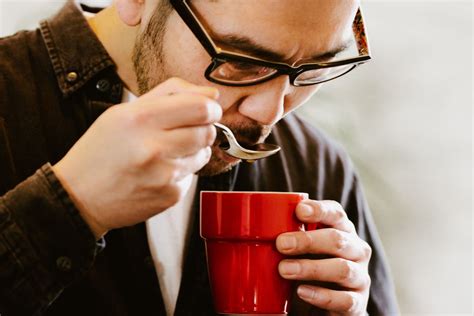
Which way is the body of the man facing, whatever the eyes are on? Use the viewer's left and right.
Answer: facing the viewer and to the right of the viewer
